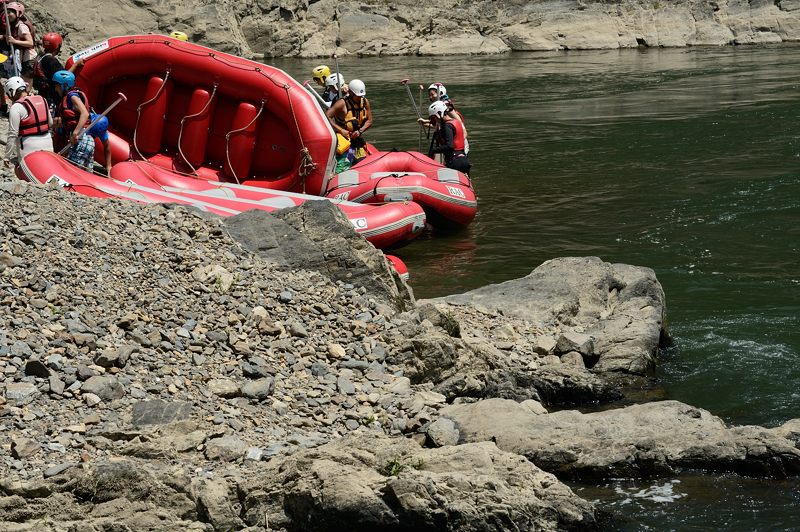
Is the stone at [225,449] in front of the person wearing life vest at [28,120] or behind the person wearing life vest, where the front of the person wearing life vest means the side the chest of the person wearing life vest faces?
behind

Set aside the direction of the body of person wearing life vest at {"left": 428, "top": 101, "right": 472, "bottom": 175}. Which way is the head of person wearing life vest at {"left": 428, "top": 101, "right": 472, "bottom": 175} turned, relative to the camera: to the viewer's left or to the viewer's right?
to the viewer's left

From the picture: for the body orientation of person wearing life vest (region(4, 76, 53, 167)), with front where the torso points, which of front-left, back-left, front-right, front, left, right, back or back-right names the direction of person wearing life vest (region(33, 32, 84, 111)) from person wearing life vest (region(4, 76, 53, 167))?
front-right

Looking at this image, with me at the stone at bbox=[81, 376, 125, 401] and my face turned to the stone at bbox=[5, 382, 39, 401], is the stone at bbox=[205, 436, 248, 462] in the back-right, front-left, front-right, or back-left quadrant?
back-left
